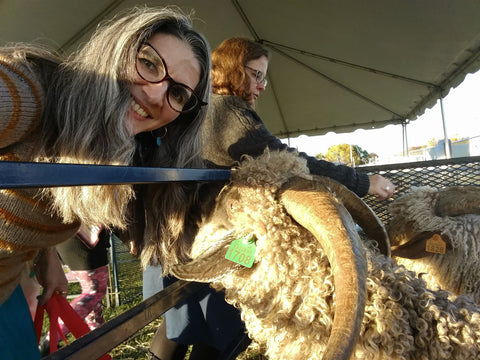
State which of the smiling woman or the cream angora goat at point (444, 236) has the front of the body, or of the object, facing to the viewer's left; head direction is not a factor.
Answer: the cream angora goat

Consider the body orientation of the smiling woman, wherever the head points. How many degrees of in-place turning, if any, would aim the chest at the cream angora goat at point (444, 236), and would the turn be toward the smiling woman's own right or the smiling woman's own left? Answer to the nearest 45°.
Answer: approximately 45° to the smiling woman's own left

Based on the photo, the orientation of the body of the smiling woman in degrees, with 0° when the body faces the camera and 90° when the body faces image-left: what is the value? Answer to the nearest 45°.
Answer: approximately 315°

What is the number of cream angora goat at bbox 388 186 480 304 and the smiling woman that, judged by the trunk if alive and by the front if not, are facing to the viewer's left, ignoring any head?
1

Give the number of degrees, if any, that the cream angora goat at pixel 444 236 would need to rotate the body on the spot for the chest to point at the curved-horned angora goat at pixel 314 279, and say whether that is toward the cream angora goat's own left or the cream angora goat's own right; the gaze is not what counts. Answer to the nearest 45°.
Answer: approximately 90° to the cream angora goat's own left

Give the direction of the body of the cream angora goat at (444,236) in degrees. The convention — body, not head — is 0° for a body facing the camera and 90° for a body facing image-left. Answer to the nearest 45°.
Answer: approximately 90°

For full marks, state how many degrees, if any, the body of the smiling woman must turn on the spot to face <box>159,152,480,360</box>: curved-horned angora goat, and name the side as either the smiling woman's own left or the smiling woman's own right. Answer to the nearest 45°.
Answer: approximately 45° to the smiling woman's own left
